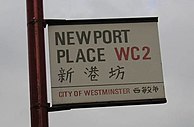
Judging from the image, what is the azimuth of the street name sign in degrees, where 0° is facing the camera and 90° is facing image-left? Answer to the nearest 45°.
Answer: approximately 0°
